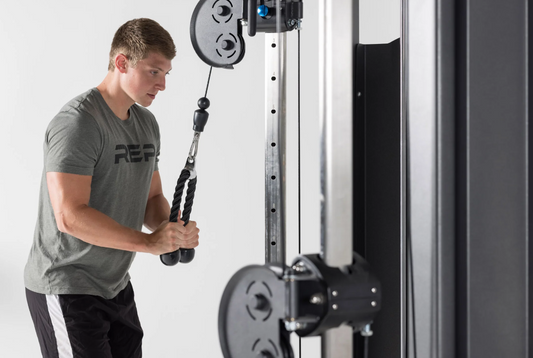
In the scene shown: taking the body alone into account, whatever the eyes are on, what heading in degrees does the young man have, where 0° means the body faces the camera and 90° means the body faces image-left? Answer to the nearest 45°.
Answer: approximately 315°

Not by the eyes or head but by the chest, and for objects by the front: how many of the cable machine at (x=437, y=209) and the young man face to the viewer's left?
1

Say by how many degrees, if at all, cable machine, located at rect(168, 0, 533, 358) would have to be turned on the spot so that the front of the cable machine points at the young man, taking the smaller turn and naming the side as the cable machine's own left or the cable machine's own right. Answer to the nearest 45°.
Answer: approximately 45° to the cable machine's own right

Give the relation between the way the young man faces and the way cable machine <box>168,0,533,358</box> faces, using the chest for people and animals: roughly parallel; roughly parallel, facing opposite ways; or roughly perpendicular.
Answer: roughly parallel, facing opposite ways

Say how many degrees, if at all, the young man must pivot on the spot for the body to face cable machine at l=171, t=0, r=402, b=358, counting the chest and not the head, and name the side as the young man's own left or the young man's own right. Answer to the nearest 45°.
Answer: approximately 45° to the young man's own right

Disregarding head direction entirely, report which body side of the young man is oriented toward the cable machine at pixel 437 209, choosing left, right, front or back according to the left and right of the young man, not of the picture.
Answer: front

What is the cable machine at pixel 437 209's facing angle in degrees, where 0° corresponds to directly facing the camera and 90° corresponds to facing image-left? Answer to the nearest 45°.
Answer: approximately 90°
